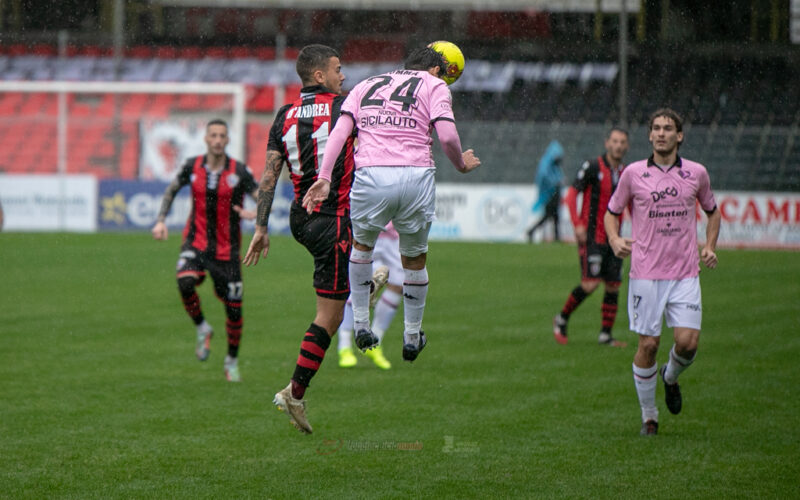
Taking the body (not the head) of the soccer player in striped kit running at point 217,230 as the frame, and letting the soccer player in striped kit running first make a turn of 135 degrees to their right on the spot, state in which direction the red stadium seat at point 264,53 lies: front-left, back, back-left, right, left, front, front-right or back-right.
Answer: front-right

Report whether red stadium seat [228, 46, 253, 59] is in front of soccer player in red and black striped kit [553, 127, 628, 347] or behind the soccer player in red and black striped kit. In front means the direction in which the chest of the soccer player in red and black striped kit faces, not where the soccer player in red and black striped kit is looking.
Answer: behind

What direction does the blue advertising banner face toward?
toward the camera

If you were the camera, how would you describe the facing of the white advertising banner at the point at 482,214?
facing the viewer

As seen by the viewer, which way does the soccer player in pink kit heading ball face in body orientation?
away from the camera

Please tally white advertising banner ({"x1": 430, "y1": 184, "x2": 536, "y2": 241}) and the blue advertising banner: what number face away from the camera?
0

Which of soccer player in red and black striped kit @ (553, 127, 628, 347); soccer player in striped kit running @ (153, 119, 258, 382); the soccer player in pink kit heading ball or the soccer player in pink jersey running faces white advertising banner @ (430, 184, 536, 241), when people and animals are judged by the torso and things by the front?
the soccer player in pink kit heading ball

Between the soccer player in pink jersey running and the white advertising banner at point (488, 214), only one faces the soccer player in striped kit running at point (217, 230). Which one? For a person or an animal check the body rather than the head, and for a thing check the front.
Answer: the white advertising banner

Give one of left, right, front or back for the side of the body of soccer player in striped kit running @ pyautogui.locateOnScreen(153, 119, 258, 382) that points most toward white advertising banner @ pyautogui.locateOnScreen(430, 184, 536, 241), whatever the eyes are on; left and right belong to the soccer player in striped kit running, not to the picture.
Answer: back

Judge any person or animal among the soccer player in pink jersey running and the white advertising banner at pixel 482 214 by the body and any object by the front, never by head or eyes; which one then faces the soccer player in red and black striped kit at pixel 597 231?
the white advertising banner

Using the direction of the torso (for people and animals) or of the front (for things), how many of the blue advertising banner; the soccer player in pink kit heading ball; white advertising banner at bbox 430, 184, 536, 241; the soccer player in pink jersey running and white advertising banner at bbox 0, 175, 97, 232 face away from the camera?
1

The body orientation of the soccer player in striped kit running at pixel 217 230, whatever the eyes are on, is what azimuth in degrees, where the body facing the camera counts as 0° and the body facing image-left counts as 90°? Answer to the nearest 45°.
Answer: approximately 0°

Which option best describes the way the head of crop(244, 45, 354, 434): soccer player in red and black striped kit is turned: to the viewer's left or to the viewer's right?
to the viewer's right

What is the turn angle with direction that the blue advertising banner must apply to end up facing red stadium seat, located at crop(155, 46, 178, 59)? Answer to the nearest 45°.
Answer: approximately 180°

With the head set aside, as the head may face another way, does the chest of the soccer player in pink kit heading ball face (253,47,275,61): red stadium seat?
yes

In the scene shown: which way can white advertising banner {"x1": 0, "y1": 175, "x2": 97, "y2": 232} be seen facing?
toward the camera
